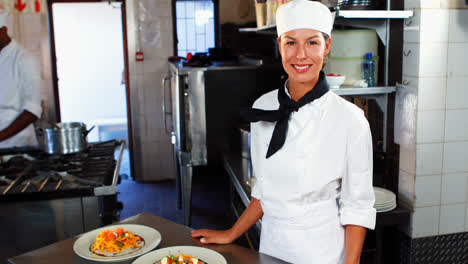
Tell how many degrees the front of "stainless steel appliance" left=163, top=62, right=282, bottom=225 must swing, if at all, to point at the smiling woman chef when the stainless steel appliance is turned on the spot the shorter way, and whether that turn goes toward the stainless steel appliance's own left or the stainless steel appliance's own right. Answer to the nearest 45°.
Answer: approximately 90° to the stainless steel appliance's own left

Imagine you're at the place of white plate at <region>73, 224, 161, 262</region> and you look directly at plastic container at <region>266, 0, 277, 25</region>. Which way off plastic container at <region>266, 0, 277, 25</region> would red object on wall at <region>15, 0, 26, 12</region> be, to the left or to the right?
left

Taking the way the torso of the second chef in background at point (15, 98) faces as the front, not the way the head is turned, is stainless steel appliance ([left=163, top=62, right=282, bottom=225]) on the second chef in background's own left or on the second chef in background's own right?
on the second chef in background's own left

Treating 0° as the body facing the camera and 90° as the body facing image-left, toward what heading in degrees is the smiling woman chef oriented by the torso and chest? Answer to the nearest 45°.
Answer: approximately 45°

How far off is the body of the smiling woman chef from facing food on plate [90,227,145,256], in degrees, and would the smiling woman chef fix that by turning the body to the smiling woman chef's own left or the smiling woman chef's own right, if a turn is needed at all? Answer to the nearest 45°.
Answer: approximately 45° to the smiling woman chef's own right
